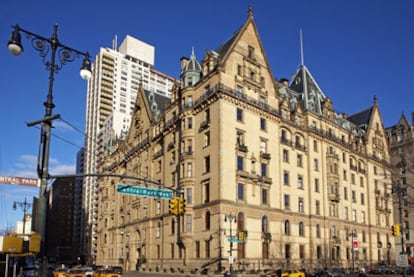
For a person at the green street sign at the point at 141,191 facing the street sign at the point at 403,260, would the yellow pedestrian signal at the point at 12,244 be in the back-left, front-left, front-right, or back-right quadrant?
back-right

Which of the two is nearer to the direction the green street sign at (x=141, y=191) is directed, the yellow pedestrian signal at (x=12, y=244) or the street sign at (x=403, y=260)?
the yellow pedestrian signal

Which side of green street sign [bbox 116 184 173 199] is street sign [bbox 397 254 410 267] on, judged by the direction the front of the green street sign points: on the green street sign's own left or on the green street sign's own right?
on the green street sign's own left

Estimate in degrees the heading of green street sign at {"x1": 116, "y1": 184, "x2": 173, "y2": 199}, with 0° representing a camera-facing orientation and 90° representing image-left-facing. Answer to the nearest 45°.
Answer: approximately 0°

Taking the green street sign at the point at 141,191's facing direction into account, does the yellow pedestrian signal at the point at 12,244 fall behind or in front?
in front
